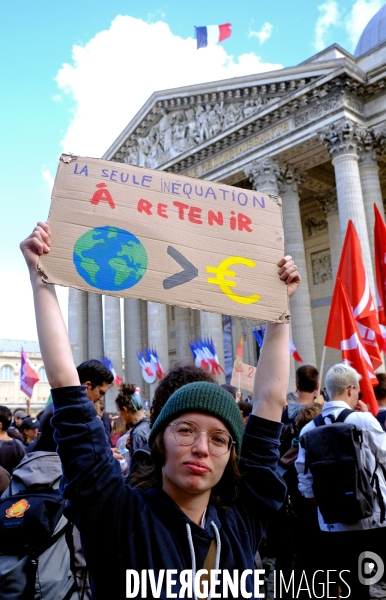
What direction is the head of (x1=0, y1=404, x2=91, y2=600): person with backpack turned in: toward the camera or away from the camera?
away from the camera

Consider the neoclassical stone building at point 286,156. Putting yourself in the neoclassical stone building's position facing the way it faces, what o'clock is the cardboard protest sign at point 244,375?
The cardboard protest sign is roughly at 11 o'clock from the neoclassical stone building.

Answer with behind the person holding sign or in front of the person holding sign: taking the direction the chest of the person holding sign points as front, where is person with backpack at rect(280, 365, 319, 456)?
behind

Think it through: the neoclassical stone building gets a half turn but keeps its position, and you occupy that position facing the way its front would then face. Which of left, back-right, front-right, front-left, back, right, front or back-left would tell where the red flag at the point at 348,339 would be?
back-right

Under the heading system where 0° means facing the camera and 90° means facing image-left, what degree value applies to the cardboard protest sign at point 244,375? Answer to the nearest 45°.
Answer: approximately 0°

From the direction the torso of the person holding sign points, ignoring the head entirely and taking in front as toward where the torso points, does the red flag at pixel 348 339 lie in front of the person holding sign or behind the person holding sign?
behind

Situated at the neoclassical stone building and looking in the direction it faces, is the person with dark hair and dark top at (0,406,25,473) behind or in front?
in front

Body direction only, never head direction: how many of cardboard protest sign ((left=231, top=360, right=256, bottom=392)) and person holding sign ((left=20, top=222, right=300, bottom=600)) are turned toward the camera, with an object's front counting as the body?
2
